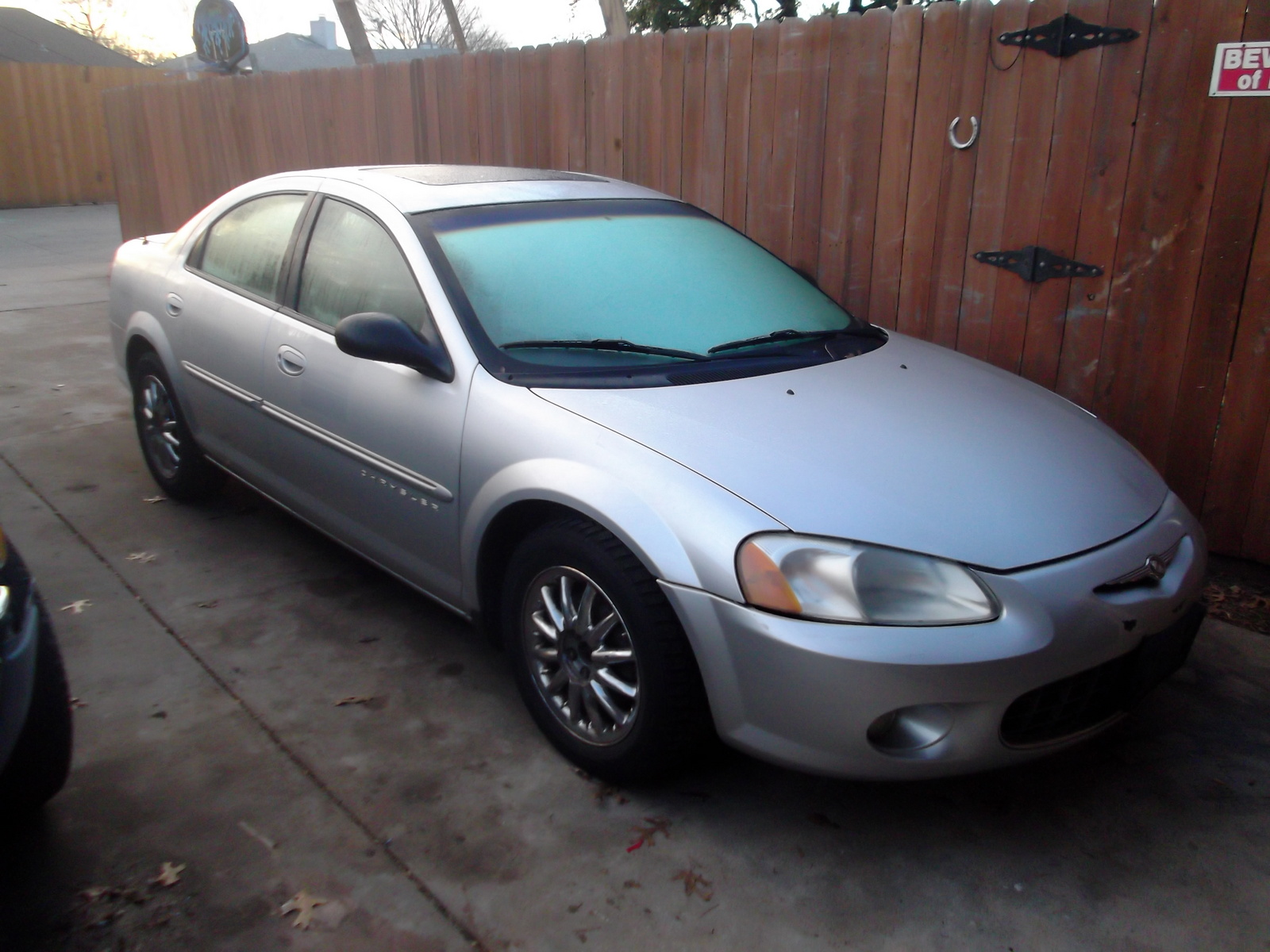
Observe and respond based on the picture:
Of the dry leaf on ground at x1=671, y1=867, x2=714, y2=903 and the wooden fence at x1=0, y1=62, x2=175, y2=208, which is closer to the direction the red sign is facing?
the dry leaf on ground

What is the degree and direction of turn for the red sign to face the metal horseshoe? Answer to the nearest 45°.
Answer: approximately 90° to its right

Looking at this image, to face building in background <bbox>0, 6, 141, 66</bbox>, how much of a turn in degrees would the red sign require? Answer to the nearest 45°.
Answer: approximately 135° to its right

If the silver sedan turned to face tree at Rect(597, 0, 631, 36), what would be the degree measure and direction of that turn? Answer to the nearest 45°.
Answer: approximately 135° to its left

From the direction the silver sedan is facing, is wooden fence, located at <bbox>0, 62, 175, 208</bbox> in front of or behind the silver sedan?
behind

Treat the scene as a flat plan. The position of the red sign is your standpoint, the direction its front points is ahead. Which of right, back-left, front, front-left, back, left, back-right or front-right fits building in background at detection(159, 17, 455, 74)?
back-right

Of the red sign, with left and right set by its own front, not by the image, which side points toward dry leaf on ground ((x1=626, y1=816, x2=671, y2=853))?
front

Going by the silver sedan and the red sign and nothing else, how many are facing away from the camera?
0

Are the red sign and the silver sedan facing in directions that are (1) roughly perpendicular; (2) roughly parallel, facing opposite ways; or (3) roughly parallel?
roughly perpendicular

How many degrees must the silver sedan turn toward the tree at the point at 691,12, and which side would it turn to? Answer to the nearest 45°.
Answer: approximately 135° to its left

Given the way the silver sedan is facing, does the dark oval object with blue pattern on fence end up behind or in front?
behind

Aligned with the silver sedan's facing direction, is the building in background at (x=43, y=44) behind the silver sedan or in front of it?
behind

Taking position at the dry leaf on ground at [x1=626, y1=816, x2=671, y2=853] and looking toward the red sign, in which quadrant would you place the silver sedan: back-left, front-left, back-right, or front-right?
front-left

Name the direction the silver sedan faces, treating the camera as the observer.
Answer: facing the viewer and to the right of the viewer

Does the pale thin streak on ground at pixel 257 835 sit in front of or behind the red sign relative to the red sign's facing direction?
in front

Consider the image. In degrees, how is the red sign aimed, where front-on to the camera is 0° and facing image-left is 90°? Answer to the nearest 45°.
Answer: approximately 0°

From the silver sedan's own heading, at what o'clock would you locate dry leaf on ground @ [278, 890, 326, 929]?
The dry leaf on ground is roughly at 3 o'clock from the silver sedan.

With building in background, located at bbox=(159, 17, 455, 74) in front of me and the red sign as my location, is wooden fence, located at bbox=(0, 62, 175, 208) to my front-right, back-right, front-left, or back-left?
front-left

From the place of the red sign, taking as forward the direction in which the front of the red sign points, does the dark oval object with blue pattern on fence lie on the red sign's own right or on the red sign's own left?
on the red sign's own right
